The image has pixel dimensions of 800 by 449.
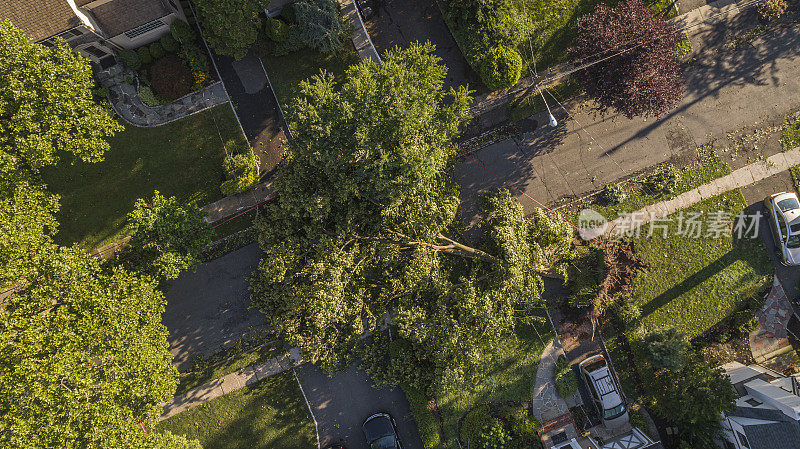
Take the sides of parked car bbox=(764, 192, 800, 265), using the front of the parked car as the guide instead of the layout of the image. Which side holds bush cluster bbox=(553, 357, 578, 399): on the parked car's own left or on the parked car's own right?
on the parked car's own right

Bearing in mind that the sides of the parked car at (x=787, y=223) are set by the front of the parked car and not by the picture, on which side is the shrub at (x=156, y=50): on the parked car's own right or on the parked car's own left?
on the parked car's own right

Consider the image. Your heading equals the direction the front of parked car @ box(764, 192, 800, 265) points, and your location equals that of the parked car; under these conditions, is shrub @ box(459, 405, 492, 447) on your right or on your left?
on your right

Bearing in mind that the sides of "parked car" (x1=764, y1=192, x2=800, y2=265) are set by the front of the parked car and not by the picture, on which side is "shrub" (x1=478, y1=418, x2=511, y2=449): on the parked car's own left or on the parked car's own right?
on the parked car's own right

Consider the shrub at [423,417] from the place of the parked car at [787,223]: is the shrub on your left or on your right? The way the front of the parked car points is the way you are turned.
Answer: on your right
